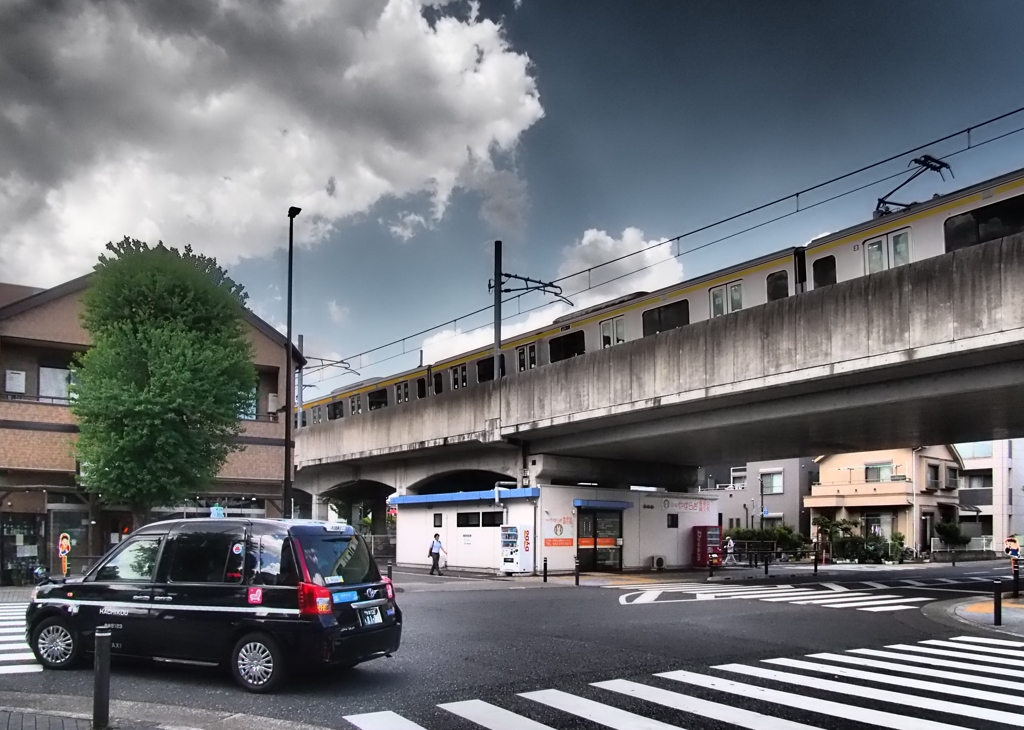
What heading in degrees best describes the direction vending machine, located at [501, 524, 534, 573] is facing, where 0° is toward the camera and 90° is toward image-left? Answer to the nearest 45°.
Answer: approximately 45°

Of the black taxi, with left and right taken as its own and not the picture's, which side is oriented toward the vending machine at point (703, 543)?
right

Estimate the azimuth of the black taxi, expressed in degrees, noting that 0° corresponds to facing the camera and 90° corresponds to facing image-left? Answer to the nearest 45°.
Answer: approximately 135°
